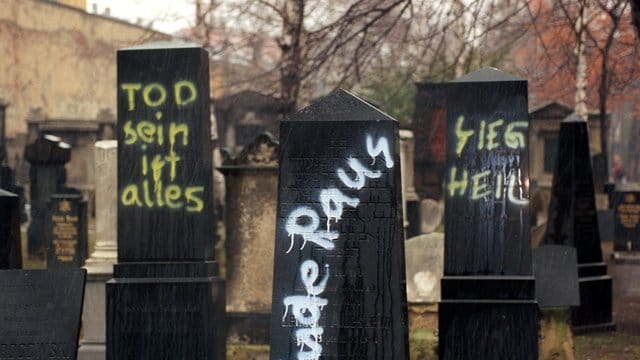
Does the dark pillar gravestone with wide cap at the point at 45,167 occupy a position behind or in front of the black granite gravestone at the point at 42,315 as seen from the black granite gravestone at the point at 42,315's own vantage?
behind

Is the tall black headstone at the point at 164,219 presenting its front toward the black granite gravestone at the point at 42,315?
no

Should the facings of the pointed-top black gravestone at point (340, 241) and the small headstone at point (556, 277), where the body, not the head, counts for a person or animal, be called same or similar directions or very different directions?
same or similar directions

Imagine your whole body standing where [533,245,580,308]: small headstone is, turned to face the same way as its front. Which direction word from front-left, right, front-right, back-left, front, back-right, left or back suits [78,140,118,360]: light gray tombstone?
right

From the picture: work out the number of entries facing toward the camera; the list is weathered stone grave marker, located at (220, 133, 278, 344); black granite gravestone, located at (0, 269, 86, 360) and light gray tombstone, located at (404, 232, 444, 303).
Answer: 3

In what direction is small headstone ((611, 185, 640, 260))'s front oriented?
toward the camera

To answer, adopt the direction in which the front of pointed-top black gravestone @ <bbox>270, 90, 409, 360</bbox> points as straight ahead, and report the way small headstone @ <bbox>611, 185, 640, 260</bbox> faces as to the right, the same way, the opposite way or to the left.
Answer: the same way

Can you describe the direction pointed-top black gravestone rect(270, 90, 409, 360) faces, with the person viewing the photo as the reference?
facing the viewer

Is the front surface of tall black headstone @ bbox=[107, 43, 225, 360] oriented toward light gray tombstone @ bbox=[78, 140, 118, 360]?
no

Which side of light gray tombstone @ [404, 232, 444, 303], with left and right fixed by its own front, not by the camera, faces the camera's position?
front

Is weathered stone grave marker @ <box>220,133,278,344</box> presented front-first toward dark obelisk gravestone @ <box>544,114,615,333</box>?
no

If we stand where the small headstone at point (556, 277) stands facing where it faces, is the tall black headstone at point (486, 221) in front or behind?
in front

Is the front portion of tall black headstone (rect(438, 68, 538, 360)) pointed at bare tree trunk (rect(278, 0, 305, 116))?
no

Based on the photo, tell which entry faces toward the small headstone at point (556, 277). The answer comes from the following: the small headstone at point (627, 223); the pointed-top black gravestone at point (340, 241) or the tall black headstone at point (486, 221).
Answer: the small headstone at point (627, 223)

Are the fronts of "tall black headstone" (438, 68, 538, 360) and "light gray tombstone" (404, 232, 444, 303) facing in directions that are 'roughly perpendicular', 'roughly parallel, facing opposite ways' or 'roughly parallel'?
roughly parallel

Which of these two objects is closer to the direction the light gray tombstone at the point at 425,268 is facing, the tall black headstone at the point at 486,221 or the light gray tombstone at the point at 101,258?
the tall black headstone
